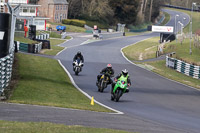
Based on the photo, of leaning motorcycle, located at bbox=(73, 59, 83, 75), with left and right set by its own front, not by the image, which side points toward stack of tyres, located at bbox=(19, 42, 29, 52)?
back

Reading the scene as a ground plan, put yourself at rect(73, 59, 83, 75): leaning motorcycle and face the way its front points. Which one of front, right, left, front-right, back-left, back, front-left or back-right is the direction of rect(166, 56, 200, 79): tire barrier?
back-left

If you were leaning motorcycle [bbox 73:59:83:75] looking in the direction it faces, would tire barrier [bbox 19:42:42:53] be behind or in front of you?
behind

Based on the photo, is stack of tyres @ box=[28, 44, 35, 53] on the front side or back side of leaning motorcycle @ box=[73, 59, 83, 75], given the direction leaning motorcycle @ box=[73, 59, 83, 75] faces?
on the back side

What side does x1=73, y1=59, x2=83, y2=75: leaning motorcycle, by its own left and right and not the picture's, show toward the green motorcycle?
front

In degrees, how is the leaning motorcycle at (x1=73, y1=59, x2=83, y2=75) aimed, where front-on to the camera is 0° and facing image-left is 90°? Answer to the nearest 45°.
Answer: approximately 0°

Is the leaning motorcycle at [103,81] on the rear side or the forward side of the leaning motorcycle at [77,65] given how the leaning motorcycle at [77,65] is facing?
on the forward side

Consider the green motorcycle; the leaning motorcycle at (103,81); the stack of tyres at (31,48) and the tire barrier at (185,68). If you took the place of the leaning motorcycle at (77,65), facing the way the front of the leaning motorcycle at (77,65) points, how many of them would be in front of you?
2
